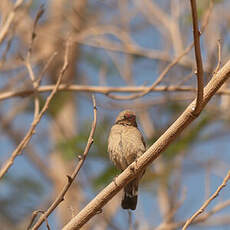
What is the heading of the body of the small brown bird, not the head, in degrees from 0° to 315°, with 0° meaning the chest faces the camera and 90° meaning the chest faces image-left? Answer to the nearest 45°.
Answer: approximately 0°
